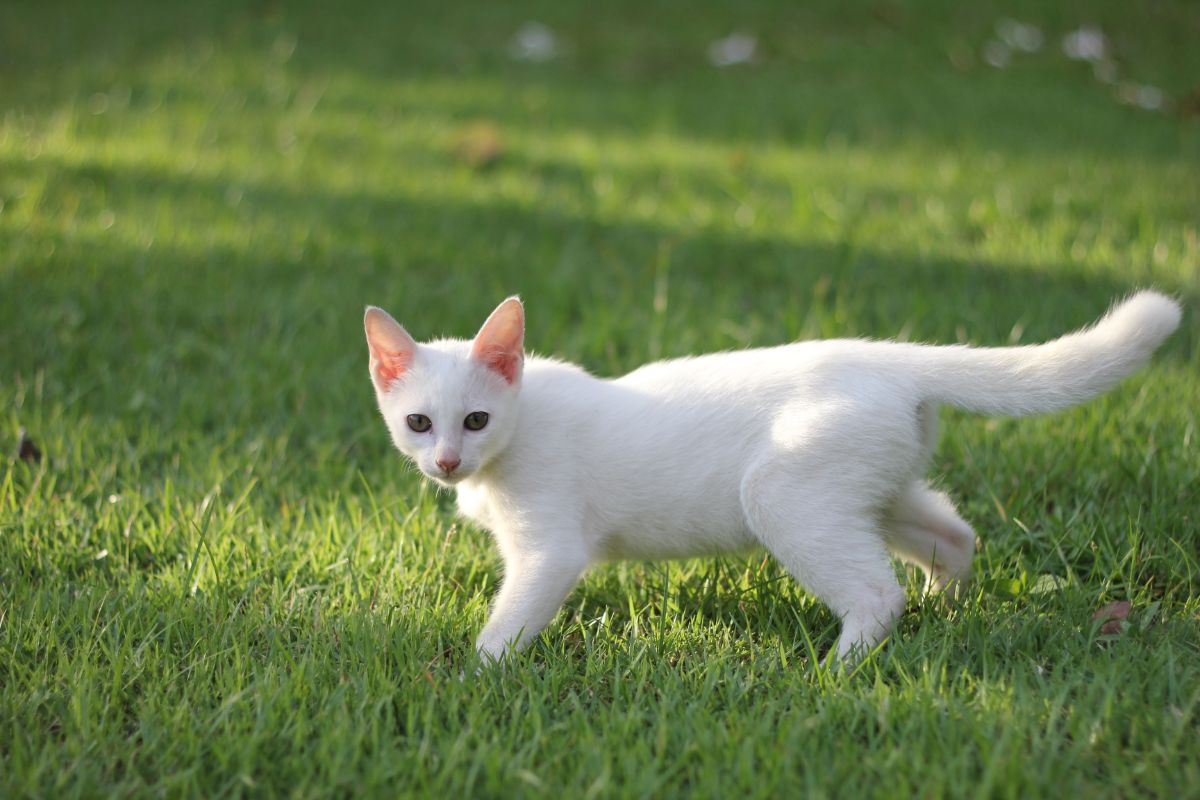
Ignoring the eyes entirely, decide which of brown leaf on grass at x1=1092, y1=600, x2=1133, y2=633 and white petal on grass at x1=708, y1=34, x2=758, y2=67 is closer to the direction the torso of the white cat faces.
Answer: the white petal on grass

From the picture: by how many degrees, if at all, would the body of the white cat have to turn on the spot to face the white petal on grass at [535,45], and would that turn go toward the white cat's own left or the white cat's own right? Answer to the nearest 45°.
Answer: approximately 90° to the white cat's own right

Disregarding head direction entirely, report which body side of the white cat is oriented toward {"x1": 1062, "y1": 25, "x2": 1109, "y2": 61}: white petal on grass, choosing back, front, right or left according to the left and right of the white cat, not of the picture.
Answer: right

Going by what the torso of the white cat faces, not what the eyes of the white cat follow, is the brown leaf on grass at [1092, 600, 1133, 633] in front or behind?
behind

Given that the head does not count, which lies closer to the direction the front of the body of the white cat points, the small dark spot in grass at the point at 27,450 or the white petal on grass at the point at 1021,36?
the small dark spot in grass

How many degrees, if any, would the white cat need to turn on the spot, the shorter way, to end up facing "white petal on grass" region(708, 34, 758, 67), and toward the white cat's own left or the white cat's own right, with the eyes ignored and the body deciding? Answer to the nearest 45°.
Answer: approximately 90° to the white cat's own right

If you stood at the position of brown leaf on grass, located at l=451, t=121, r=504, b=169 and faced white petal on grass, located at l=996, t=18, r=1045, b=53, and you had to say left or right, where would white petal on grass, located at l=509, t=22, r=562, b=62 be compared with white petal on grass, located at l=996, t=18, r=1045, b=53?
left

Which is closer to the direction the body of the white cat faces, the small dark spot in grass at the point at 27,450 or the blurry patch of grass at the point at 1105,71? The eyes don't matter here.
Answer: the small dark spot in grass

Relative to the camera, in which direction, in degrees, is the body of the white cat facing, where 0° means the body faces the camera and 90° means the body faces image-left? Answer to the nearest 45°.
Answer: approximately 90°

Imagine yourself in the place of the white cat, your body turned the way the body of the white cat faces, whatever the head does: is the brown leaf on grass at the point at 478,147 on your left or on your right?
on your right

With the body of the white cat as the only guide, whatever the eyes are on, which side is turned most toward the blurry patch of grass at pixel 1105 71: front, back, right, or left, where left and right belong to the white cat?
right

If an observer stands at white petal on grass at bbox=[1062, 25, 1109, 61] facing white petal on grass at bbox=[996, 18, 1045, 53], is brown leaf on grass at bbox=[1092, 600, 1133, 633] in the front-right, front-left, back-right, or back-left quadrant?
back-left
